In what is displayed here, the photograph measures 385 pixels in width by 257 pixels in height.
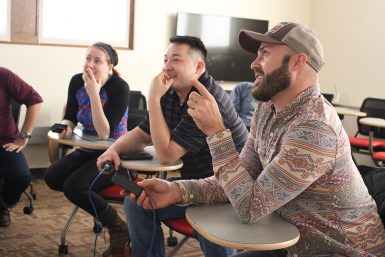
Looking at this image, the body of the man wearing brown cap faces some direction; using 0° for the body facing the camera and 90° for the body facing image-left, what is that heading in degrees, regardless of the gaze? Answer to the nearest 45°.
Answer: approximately 90°

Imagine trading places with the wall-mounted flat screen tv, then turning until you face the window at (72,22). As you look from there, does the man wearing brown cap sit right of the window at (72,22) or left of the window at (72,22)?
left

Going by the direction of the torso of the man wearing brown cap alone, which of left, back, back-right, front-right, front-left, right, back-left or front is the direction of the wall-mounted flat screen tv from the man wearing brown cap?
right

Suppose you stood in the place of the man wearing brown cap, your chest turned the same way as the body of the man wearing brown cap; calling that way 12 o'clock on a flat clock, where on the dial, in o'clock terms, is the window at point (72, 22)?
The window is roughly at 2 o'clock from the man wearing brown cap.

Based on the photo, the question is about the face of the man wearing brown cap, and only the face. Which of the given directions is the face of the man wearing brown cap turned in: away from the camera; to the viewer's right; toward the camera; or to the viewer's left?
to the viewer's left
